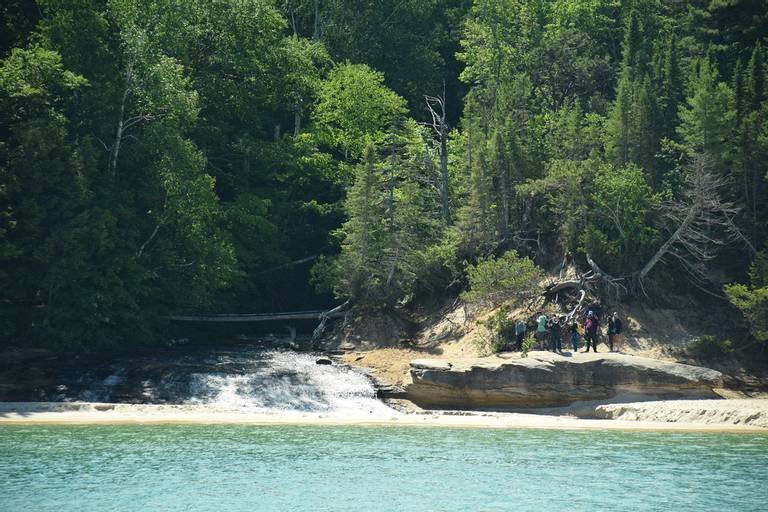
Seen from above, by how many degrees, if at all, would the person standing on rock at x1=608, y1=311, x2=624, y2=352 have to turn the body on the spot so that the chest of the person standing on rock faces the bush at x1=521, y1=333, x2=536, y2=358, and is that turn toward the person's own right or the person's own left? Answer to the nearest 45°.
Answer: approximately 90° to the person's own right

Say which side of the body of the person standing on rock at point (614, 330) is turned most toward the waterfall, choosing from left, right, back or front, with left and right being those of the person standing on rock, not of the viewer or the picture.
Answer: right

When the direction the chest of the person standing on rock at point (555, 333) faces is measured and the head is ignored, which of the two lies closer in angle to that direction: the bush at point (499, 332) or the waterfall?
the waterfall

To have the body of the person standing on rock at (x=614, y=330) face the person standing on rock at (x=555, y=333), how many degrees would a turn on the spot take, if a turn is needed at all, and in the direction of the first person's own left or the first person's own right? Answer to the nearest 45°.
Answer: approximately 45° to the first person's own right

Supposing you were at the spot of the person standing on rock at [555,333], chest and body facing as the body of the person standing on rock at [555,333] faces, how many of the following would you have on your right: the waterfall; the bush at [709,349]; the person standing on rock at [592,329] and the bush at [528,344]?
2

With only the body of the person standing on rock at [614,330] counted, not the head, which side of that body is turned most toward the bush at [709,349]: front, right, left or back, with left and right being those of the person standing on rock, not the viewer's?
left

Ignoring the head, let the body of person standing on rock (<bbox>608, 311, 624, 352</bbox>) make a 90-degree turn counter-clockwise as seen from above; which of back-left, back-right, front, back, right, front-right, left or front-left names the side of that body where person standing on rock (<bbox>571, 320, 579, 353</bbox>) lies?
back

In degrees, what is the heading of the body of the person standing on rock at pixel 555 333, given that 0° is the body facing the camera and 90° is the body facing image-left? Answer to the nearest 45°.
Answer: approximately 0°
